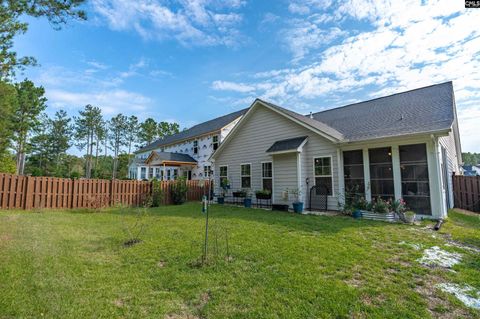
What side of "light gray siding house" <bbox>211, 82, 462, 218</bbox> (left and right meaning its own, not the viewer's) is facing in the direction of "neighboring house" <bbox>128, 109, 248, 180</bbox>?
left

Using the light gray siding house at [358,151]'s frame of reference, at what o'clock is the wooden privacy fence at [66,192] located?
The wooden privacy fence is roughly at 7 o'clock from the light gray siding house.

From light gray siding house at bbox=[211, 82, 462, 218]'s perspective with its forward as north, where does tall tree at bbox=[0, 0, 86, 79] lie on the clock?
The tall tree is roughly at 6 o'clock from the light gray siding house.

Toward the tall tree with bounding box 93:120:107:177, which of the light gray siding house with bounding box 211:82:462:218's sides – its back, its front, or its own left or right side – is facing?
left

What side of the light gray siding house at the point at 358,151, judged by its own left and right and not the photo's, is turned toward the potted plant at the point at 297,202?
back

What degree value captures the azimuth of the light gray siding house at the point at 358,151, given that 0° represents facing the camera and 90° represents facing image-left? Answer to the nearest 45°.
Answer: approximately 225°

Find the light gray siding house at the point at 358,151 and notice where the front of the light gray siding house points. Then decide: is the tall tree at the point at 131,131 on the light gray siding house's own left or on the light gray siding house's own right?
on the light gray siding house's own left
